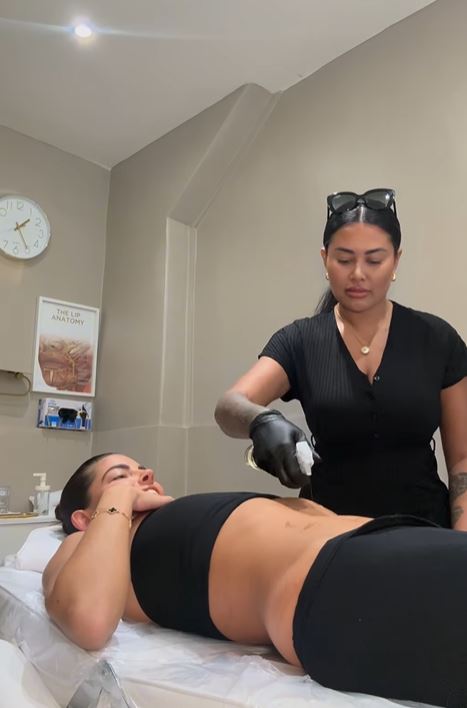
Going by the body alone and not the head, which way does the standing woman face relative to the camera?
toward the camera

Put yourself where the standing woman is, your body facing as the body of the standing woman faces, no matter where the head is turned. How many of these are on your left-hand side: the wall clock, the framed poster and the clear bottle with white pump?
0

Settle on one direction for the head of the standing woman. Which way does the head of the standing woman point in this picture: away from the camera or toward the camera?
toward the camera

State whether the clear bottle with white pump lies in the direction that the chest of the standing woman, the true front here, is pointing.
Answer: no

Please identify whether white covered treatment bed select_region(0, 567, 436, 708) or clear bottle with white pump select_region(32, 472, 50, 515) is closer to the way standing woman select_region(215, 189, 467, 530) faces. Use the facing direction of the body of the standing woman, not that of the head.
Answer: the white covered treatment bed

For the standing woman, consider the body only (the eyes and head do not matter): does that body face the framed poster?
no
